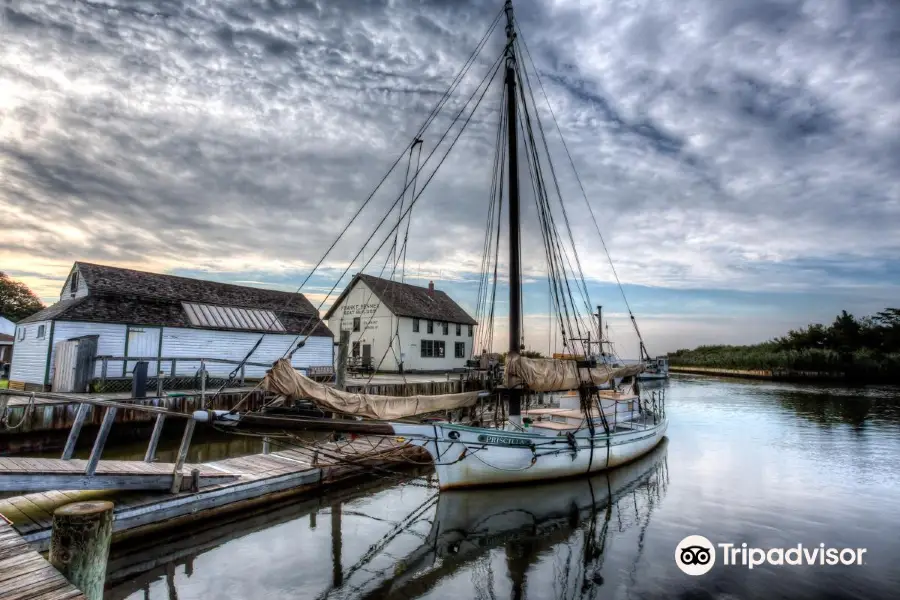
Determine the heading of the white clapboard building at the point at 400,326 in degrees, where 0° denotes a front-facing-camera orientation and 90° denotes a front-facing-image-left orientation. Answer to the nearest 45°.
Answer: approximately 45°

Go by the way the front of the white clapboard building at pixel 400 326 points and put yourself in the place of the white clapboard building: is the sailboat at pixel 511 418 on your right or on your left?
on your left

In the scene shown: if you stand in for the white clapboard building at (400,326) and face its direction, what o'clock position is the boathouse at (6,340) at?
The boathouse is roughly at 2 o'clock from the white clapboard building.

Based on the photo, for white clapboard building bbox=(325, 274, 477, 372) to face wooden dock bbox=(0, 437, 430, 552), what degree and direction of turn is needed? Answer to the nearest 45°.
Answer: approximately 45° to its left
